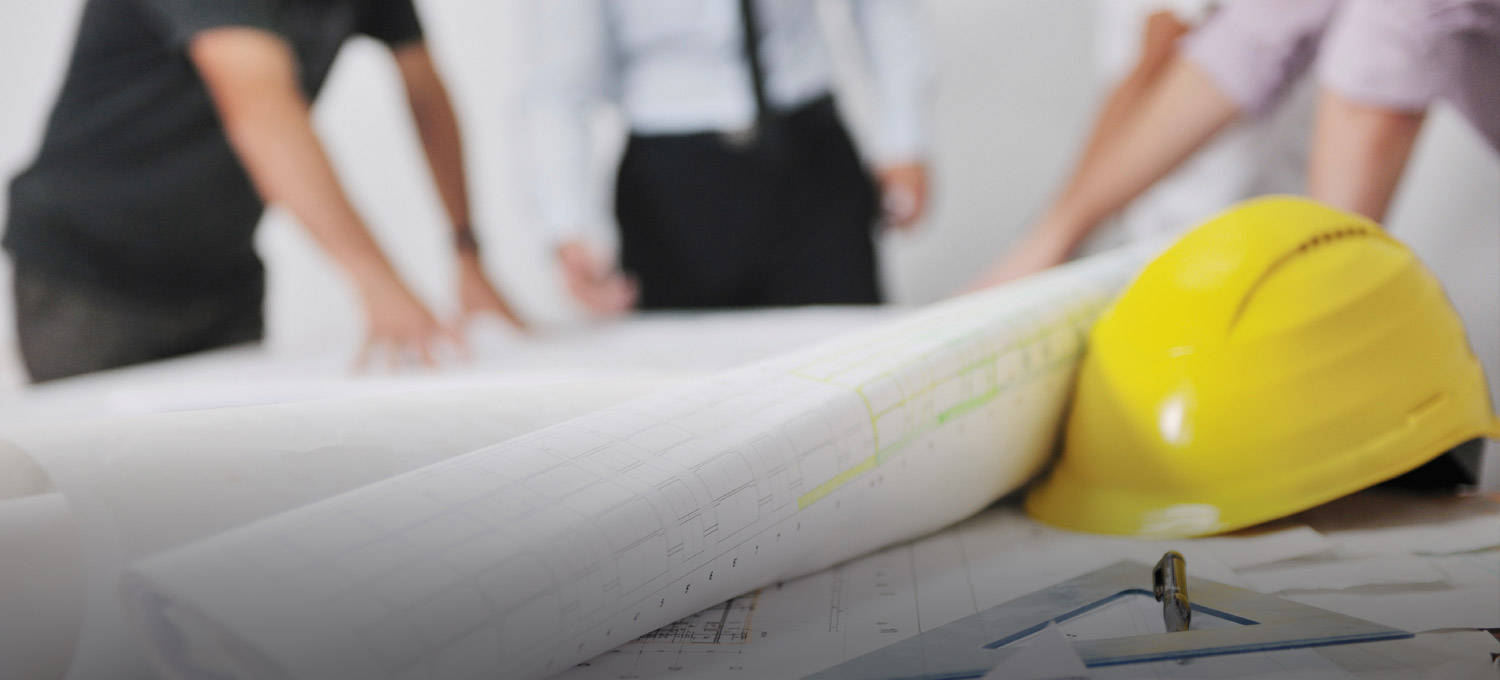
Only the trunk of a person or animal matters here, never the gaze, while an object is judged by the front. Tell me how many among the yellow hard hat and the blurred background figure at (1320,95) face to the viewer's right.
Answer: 0

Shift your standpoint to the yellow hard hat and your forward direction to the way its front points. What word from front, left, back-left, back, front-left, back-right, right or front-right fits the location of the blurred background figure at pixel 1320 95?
back-right

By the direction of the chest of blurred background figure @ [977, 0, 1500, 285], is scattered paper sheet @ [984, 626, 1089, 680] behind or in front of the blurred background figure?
in front

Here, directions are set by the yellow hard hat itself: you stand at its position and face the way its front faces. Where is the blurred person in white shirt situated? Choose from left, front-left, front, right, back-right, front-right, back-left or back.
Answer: right

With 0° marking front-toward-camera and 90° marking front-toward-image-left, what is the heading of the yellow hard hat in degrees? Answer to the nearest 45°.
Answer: approximately 45°

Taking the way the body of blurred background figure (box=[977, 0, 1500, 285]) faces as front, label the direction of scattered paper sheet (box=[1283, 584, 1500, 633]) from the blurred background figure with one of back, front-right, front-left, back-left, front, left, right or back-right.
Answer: front-left

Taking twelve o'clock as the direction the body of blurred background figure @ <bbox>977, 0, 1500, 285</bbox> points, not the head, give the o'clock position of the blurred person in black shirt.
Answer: The blurred person in black shirt is roughly at 1 o'clock from the blurred background figure.
